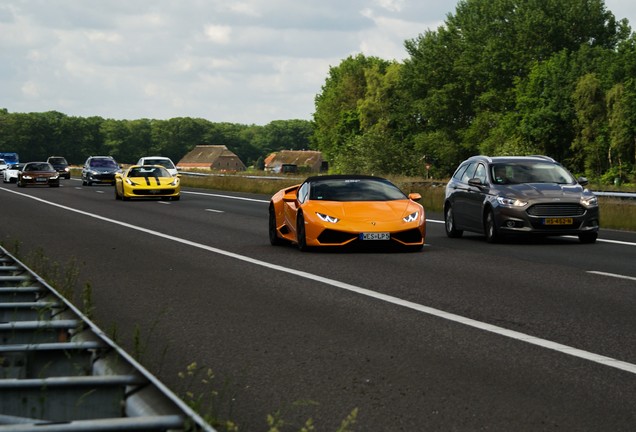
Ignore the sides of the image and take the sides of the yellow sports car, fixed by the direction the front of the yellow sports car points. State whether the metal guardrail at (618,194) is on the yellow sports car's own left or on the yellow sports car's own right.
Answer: on the yellow sports car's own left

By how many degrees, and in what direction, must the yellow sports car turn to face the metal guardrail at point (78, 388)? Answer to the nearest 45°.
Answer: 0° — it already faces it

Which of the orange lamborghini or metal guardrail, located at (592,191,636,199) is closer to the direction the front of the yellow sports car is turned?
the orange lamborghini

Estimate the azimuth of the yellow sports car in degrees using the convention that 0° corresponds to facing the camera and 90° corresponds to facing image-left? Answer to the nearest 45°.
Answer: approximately 0°
